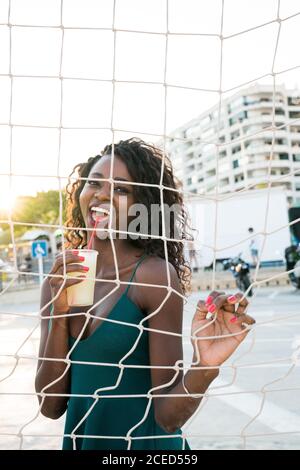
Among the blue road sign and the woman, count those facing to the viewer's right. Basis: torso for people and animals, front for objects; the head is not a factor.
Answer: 0

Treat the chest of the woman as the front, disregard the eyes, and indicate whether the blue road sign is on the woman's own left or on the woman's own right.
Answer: on the woman's own right

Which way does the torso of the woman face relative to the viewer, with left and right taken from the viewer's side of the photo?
facing the viewer and to the left of the viewer

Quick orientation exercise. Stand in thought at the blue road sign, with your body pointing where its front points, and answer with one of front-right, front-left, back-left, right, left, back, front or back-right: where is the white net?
front

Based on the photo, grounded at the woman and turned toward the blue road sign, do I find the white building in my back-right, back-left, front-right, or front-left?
front-right

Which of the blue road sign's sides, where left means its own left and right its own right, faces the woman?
front

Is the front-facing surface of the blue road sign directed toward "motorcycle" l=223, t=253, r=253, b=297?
no

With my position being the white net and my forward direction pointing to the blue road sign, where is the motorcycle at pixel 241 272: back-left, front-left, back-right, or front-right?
front-right

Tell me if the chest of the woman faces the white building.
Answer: no

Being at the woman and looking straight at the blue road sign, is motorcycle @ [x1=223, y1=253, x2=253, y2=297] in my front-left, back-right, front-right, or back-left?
front-right

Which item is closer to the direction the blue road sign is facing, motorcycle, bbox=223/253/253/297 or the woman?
the woman

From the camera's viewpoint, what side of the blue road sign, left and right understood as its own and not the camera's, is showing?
front
